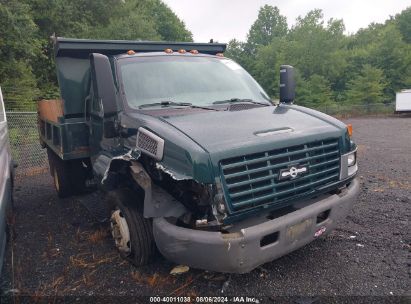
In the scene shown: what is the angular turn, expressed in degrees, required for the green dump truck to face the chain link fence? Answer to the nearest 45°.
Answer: approximately 180°

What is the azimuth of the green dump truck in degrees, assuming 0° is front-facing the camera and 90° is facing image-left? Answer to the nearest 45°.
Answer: approximately 315°
